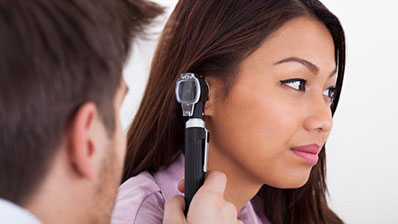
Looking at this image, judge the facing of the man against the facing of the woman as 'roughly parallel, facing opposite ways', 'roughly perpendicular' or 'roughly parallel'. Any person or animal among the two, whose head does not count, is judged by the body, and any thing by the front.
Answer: roughly perpendicular

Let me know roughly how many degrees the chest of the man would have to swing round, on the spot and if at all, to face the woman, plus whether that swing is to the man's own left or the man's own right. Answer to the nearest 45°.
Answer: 0° — they already face them

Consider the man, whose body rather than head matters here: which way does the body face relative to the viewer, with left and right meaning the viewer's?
facing away from the viewer and to the right of the viewer

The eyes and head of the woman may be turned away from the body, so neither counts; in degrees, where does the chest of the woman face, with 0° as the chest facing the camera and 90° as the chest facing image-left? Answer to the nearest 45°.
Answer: approximately 315°

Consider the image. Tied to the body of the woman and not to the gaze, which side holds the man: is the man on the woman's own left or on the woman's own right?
on the woman's own right

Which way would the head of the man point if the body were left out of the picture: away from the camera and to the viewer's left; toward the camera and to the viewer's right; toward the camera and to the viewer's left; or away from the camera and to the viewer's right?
away from the camera and to the viewer's right
